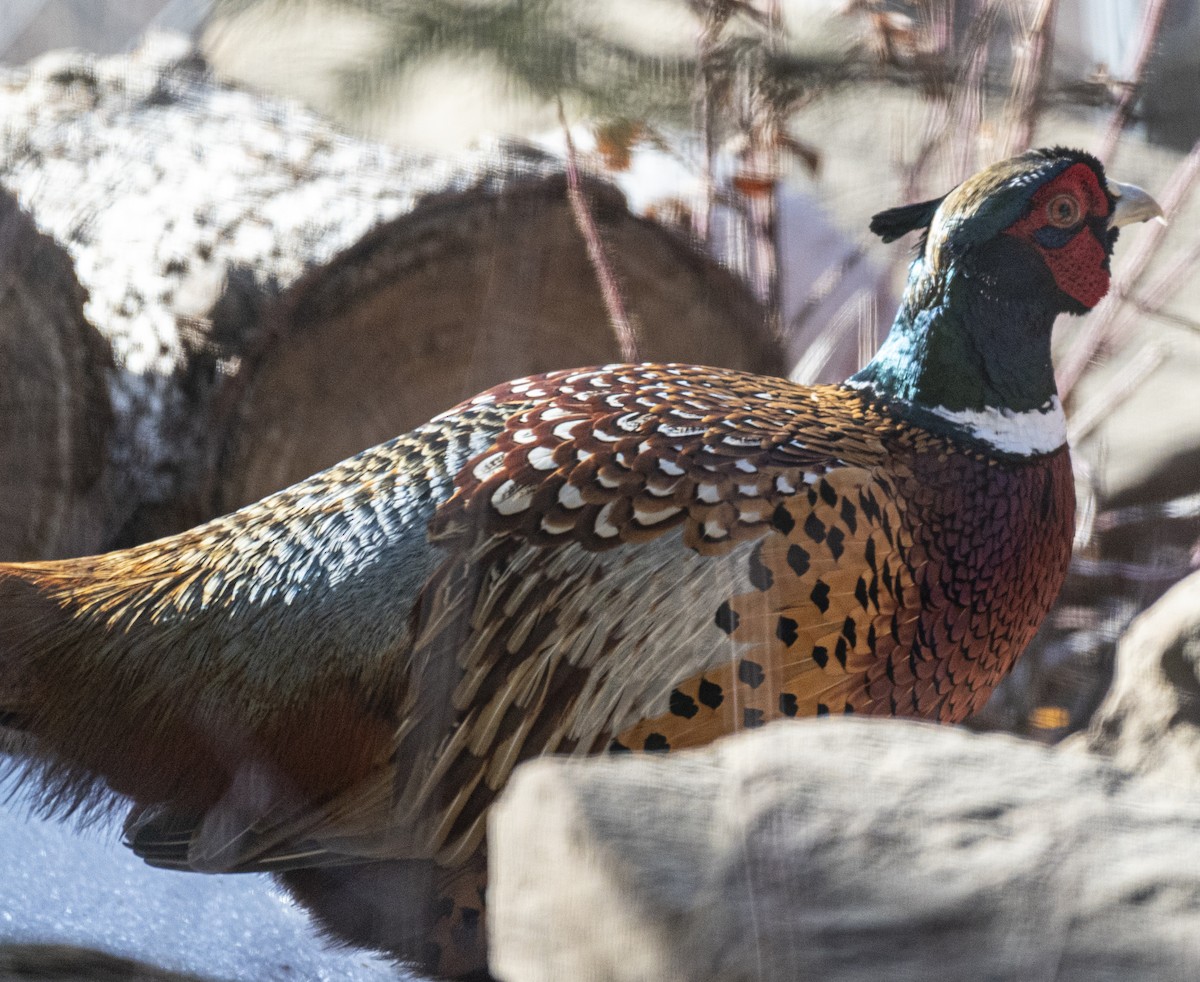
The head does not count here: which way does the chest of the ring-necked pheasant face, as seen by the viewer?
to the viewer's right
